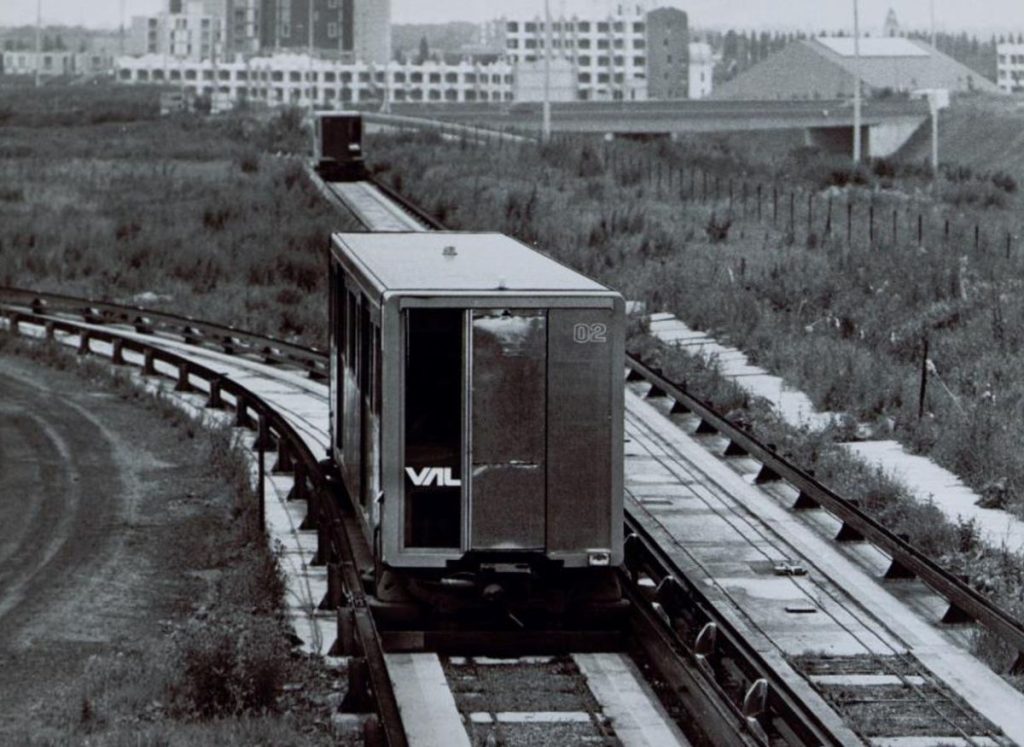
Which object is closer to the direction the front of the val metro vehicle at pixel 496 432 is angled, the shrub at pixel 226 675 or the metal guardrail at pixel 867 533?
the shrub

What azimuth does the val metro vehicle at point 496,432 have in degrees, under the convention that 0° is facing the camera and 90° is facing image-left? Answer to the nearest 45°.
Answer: approximately 0°

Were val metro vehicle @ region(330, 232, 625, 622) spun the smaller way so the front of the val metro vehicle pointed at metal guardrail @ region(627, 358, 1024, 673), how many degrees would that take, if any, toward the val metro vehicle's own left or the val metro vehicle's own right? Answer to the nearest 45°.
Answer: approximately 135° to the val metro vehicle's own left

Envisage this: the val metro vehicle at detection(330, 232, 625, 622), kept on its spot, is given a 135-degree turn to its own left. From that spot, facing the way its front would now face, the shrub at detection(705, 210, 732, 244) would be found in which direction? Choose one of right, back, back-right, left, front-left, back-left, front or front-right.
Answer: front-left
